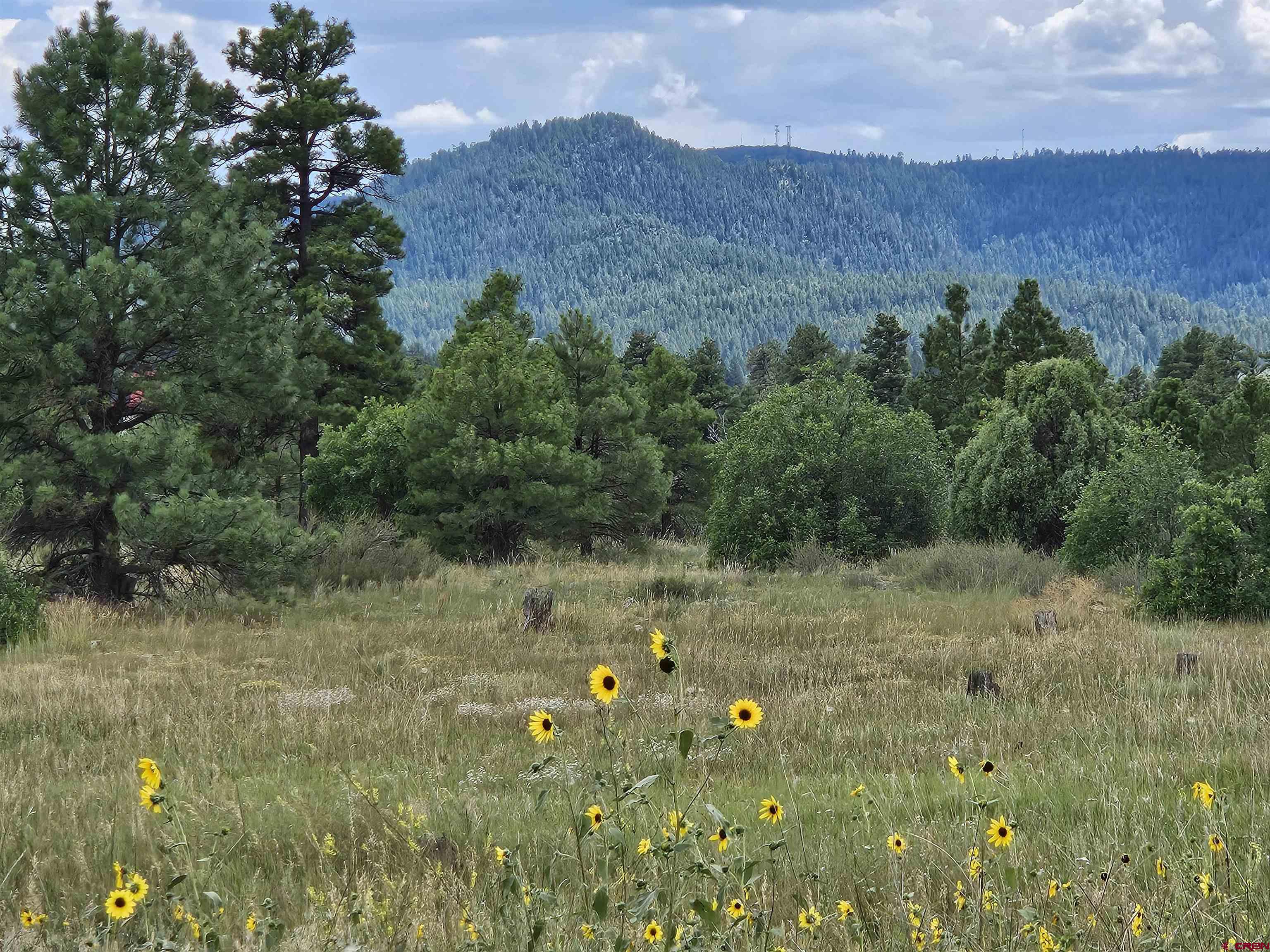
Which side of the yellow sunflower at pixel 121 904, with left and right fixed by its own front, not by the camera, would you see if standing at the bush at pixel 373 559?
back

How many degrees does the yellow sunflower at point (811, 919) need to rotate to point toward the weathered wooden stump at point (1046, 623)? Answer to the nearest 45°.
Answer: approximately 180°

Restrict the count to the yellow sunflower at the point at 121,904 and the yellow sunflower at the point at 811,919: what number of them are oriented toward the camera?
2

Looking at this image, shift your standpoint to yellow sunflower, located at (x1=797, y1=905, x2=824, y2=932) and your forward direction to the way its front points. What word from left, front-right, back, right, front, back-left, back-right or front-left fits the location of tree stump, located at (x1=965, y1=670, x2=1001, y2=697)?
back

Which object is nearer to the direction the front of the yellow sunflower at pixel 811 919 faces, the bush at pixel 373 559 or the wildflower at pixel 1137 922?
the wildflower

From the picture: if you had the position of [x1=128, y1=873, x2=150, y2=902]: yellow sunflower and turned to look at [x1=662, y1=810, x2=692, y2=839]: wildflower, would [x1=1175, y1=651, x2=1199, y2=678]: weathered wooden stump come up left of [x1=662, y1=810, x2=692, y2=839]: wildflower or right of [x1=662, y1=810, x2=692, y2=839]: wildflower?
left

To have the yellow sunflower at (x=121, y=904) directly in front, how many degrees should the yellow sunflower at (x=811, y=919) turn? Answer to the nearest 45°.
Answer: approximately 45° to its right

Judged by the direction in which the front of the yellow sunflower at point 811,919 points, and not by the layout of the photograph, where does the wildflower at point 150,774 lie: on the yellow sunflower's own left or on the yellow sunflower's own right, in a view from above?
on the yellow sunflower's own right
